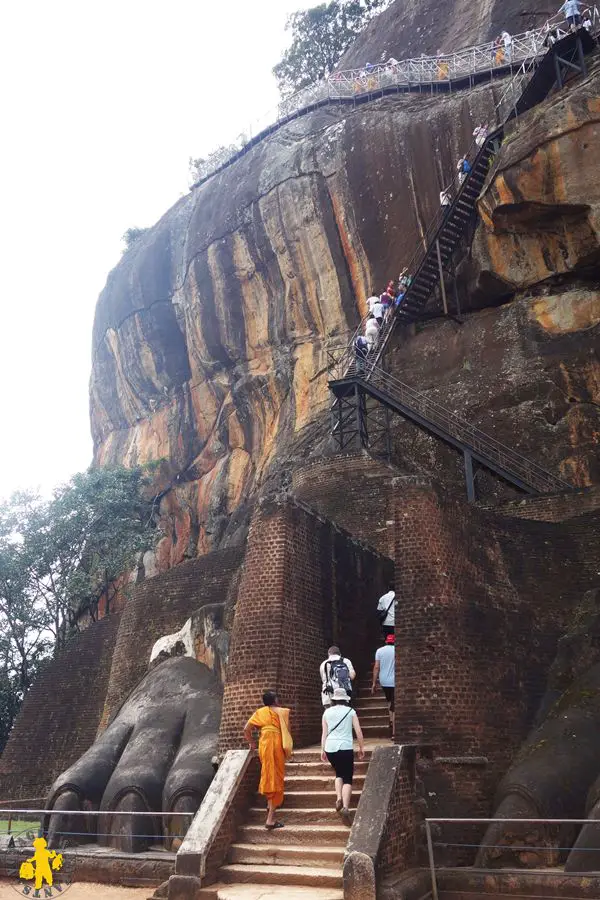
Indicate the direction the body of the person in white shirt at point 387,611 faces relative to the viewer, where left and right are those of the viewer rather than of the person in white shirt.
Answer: facing away from the viewer

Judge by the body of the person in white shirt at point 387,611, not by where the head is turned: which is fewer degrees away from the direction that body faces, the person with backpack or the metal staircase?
the metal staircase

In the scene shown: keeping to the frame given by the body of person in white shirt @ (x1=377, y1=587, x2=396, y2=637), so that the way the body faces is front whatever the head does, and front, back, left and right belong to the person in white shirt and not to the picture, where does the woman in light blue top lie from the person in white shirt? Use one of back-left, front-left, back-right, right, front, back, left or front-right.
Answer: back

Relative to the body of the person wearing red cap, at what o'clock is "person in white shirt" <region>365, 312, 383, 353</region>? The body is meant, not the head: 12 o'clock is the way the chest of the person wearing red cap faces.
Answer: The person in white shirt is roughly at 12 o'clock from the person wearing red cap.

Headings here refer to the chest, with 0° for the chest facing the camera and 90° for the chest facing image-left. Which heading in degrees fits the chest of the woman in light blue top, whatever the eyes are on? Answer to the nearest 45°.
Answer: approximately 180°

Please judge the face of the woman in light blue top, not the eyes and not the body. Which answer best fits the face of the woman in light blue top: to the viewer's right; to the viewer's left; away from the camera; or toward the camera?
away from the camera

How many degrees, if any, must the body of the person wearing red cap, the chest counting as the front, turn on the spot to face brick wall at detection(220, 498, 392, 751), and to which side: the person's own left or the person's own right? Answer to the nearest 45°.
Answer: approximately 90° to the person's own left
